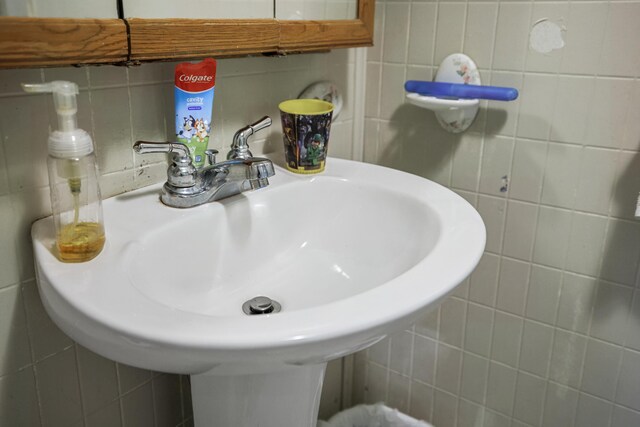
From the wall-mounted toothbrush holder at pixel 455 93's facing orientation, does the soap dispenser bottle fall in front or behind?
in front

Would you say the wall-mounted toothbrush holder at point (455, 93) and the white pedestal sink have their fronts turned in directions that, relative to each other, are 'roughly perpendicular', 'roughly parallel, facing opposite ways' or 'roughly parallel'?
roughly perpendicular

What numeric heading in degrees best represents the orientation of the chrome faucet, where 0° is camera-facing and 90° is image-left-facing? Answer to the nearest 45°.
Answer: approximately 315°

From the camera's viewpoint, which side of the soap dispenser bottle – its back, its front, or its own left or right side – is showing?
left

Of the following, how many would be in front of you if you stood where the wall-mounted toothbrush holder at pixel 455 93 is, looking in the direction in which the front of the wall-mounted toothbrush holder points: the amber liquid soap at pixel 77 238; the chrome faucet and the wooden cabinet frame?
3

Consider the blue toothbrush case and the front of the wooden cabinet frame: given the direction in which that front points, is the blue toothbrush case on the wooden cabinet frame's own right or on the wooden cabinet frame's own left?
on the wooden cabinet frame's own left

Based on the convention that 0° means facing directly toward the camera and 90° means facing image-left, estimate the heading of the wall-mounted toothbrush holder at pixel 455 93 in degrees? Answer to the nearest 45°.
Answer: approximately 45°

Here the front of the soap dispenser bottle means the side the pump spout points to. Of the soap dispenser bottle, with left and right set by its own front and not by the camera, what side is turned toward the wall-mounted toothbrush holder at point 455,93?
back

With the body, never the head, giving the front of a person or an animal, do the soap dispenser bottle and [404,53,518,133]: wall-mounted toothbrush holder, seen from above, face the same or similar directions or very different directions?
same or similar directions

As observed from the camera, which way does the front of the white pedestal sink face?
facing the viewer and to the right of the viewer
